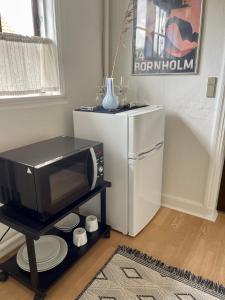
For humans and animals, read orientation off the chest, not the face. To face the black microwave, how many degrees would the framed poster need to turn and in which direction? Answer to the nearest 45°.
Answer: approximately 45° to its right

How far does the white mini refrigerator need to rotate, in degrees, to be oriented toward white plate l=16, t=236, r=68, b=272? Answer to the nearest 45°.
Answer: approximately 90° to its right

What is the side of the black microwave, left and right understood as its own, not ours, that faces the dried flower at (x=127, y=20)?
left

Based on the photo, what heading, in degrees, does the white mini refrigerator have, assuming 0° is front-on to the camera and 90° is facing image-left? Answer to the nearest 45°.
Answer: approximately 315°

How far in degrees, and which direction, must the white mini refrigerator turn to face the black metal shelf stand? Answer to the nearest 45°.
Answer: approximately 90° to its right

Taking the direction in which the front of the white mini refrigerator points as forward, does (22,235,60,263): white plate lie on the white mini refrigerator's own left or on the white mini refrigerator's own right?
on the white mini refrigerator's own right
